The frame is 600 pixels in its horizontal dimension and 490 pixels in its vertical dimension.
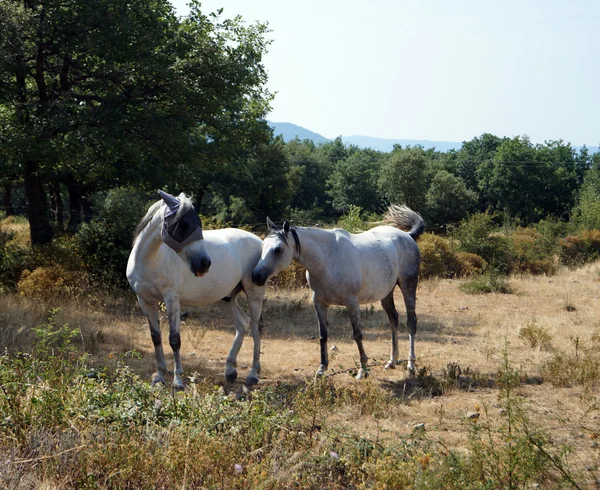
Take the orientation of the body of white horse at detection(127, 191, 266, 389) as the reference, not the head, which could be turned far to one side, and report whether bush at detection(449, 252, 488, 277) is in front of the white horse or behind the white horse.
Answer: behind

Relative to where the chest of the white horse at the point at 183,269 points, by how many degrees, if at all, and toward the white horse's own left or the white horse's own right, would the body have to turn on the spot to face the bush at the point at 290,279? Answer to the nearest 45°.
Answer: approximately 135° to the white horse's own right

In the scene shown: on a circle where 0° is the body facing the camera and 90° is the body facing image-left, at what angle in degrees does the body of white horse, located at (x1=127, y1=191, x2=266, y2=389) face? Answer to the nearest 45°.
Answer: approximately 45°

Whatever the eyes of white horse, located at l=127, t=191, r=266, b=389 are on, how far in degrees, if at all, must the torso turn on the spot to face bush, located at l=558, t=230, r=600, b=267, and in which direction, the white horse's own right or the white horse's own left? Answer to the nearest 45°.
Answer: approximately 180°

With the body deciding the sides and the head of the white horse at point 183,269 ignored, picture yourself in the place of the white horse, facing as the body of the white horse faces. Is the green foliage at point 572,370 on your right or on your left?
on your left

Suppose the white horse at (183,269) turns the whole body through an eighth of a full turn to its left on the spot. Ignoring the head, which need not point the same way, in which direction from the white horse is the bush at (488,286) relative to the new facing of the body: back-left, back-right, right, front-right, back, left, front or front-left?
back-left

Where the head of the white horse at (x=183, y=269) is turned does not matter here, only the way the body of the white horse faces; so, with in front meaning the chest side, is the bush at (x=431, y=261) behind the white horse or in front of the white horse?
behind

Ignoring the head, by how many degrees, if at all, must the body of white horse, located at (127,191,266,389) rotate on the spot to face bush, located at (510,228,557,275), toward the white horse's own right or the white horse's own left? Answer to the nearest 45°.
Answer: approximately 180°

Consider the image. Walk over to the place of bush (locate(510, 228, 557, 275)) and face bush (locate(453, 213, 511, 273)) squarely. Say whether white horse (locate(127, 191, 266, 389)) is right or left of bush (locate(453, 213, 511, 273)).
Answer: left

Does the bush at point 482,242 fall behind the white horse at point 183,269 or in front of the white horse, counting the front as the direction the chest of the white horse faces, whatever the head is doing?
behind
